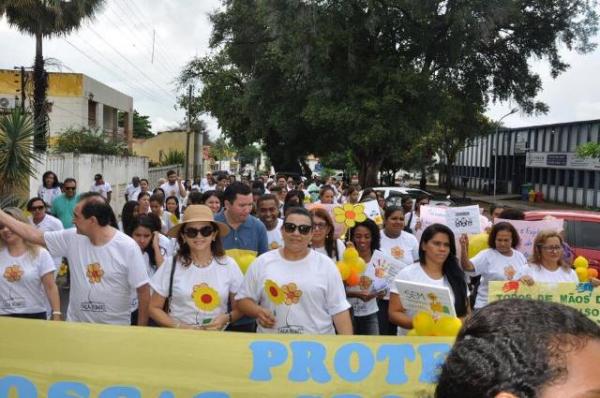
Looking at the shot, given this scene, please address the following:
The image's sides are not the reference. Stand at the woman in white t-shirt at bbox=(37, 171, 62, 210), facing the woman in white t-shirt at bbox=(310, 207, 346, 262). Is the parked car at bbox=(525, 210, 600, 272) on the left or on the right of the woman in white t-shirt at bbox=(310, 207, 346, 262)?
left

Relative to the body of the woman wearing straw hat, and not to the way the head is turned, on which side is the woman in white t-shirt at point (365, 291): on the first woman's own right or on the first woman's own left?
on the first woman's own left

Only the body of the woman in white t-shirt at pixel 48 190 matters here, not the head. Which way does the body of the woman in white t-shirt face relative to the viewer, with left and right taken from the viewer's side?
facing the viewer

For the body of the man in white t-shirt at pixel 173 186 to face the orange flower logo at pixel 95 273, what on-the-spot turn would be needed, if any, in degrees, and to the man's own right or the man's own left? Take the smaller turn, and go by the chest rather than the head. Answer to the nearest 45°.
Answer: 0° — they already face it

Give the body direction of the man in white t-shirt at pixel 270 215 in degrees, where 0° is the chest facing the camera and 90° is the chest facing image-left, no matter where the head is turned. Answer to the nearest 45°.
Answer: approximately 0°

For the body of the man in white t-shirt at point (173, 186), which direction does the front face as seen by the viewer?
toward the camera

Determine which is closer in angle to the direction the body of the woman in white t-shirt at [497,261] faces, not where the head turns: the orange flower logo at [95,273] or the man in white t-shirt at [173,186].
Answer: the orange flower logo

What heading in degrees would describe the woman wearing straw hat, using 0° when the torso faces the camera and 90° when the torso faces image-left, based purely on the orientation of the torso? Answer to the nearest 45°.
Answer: approximately 0°

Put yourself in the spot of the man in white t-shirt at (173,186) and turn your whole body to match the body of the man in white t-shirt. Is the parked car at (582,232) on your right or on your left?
on your left

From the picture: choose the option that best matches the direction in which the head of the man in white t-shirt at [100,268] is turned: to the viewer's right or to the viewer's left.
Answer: to the viewer's left

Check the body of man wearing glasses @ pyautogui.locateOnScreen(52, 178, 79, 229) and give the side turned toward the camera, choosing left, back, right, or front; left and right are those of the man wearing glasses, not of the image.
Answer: front

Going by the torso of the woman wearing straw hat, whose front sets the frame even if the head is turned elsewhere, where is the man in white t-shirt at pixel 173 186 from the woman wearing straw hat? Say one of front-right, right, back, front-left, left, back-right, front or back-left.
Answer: back
